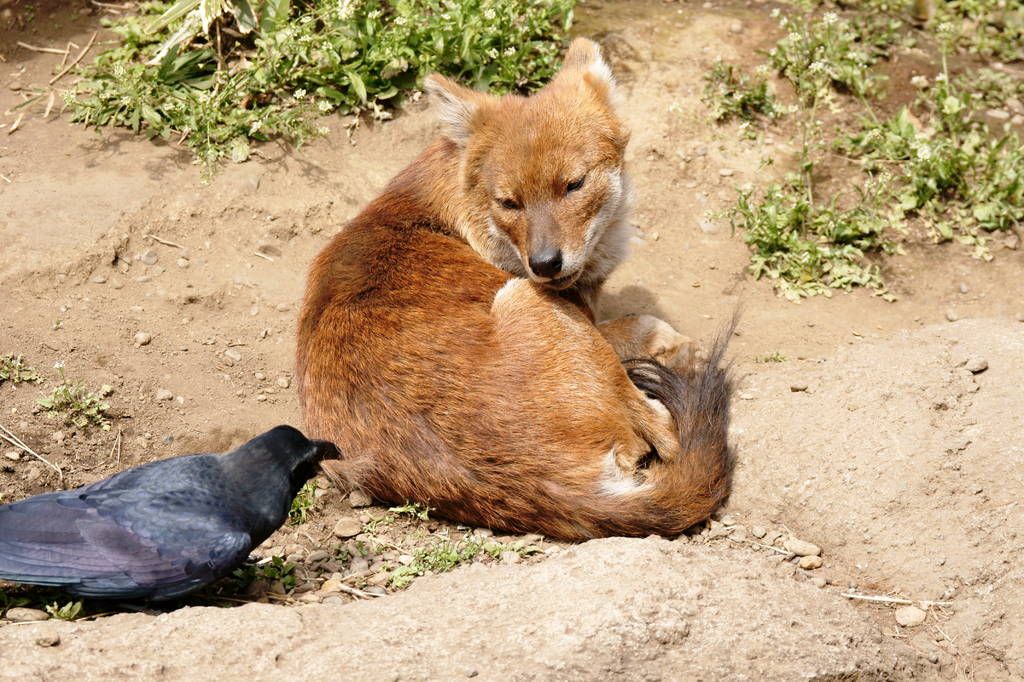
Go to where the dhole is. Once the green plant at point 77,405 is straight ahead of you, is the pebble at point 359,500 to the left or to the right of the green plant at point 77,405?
left

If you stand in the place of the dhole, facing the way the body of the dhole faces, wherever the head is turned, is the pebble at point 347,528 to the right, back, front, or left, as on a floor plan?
back

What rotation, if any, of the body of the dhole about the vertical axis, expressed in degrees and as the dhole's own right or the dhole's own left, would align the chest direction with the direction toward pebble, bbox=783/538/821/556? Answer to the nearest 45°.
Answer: approximately 90° to the dhole's own right

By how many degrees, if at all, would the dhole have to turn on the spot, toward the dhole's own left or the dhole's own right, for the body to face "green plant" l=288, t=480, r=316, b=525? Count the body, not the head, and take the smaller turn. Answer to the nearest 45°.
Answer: approximately 135° to the dhole's own left

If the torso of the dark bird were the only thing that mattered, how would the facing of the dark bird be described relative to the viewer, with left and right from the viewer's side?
facing to the right of the viewer

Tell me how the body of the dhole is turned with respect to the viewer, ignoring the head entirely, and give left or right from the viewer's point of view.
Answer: facing away from the viewer and to the right of the viewer

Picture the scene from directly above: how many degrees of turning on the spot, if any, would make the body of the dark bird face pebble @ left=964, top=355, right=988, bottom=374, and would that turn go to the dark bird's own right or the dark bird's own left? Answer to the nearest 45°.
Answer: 0° — it already faces it
